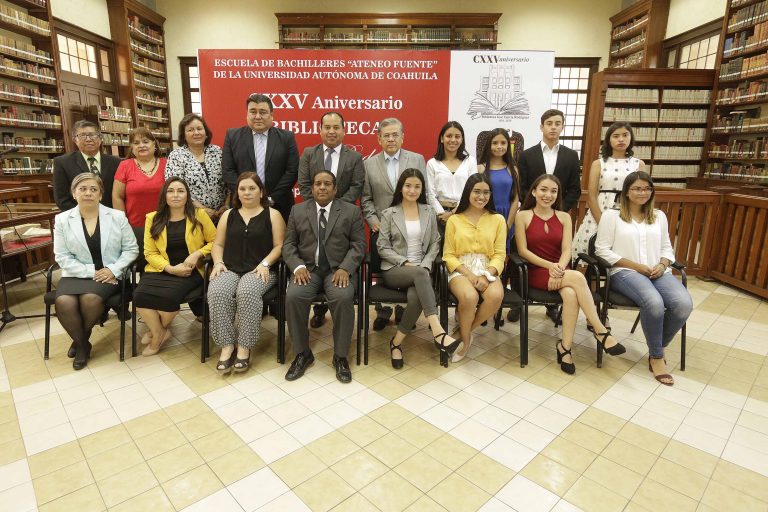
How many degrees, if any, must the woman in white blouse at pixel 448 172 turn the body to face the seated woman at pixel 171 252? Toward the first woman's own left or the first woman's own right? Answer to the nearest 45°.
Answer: approximately 90° to the first woman's own right

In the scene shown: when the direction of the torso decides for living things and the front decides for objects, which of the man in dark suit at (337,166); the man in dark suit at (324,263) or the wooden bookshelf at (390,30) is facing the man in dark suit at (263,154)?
the wooden bookshelf

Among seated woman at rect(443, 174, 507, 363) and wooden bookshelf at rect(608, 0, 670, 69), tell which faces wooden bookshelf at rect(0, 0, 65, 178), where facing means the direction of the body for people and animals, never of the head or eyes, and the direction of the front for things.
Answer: wooden bookshelf at rect(608, 0, 670, 69)

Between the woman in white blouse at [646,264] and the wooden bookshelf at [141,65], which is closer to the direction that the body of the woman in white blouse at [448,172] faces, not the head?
the woman in white blouse

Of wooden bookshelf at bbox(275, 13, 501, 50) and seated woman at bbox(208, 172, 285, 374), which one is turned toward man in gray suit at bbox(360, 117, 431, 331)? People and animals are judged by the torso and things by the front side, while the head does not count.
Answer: the wooden bookshelf

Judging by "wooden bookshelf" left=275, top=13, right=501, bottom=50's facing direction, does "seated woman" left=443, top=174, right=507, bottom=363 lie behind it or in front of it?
in front

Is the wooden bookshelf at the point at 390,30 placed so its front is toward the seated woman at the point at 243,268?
yes

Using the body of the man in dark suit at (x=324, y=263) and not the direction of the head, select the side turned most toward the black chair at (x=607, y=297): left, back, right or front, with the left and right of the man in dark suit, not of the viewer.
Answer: left

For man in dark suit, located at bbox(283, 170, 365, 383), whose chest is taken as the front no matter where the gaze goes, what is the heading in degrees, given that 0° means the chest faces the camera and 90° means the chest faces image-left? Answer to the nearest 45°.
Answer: approximately 0°

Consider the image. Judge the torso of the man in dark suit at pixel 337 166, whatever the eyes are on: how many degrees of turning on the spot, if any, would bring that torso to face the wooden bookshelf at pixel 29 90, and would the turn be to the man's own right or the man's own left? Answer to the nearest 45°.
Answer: approximately 135° to the man's own right

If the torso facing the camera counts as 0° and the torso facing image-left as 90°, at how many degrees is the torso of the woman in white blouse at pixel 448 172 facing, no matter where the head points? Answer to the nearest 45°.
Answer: approximately 0°

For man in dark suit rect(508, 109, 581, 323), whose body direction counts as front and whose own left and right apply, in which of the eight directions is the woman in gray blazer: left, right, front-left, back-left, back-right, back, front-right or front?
front-right
